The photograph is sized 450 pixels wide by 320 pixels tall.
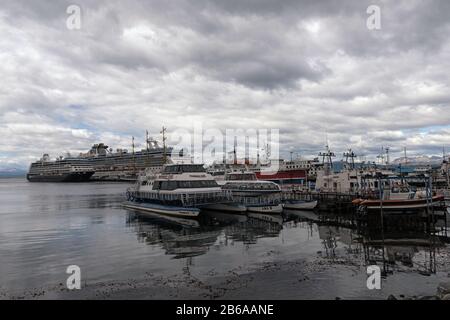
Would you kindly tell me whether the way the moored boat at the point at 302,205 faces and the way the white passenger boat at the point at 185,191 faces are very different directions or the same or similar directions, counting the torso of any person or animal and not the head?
same or similar directions

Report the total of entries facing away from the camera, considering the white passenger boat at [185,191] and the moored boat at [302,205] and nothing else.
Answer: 0
